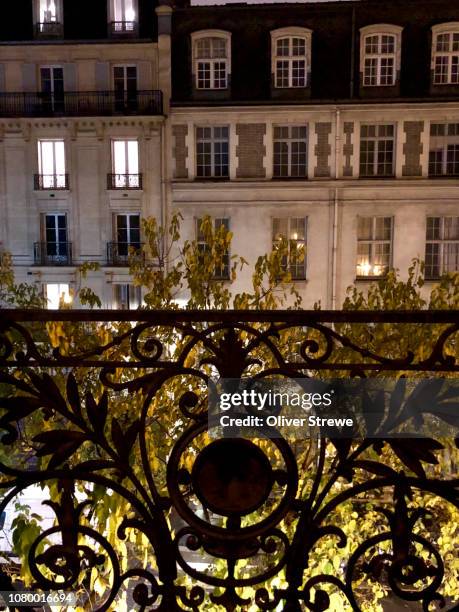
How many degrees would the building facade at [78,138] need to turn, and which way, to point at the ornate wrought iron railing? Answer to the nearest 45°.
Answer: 0° — it already faces it

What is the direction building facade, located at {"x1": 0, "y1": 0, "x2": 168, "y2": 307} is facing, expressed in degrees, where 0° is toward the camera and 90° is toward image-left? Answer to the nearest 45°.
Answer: approximately 0°
